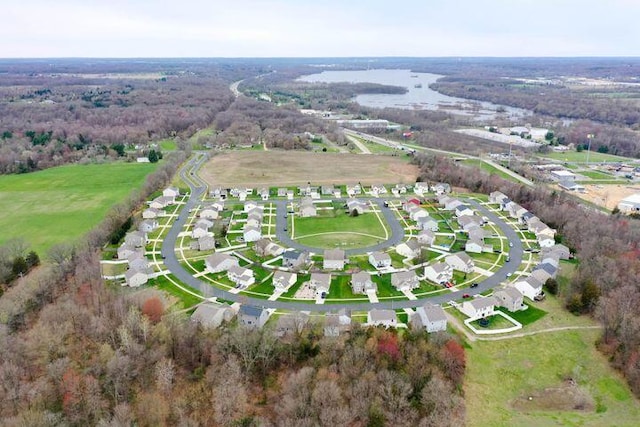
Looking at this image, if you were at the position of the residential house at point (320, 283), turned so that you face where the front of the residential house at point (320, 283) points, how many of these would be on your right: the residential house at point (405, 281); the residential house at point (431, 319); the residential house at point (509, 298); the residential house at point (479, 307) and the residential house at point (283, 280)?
1

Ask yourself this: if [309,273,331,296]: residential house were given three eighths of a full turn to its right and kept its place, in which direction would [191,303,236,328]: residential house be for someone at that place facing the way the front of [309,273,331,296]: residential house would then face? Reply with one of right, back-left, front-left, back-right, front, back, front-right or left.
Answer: left

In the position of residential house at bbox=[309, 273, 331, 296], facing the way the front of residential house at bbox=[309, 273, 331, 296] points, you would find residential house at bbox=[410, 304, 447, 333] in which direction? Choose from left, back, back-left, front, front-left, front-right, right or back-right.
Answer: front-left

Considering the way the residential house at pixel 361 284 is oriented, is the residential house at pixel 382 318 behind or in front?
in front

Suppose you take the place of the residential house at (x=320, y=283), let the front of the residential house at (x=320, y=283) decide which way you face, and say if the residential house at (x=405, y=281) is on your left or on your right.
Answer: on your left

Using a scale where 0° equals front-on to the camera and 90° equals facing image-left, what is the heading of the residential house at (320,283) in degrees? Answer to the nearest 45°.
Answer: approximately 0°

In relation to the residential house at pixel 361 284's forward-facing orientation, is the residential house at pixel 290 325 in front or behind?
in front

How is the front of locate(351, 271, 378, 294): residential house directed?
toward the camera

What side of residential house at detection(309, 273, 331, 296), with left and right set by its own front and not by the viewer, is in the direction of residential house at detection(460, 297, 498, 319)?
left

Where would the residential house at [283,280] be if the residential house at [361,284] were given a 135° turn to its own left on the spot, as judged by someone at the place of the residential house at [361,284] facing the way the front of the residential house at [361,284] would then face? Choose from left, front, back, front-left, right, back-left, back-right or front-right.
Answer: back-left

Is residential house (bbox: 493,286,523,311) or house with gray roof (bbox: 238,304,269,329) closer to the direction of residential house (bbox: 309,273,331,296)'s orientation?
the house with gray roof

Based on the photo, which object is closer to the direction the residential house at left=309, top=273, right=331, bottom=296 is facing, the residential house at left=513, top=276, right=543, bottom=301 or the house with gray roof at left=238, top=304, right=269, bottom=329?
the house with gray roof

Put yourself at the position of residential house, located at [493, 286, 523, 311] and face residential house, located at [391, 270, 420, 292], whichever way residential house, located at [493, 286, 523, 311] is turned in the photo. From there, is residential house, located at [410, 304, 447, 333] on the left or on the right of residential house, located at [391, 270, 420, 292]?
left

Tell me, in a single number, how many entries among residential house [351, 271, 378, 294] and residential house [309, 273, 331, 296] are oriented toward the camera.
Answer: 2

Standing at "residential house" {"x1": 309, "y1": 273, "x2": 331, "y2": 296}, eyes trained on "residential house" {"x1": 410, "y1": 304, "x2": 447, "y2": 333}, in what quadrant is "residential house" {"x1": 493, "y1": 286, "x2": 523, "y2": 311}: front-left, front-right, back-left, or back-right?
front-left

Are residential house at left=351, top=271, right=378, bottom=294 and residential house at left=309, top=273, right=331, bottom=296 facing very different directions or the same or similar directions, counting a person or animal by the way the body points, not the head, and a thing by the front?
same or similar directions
